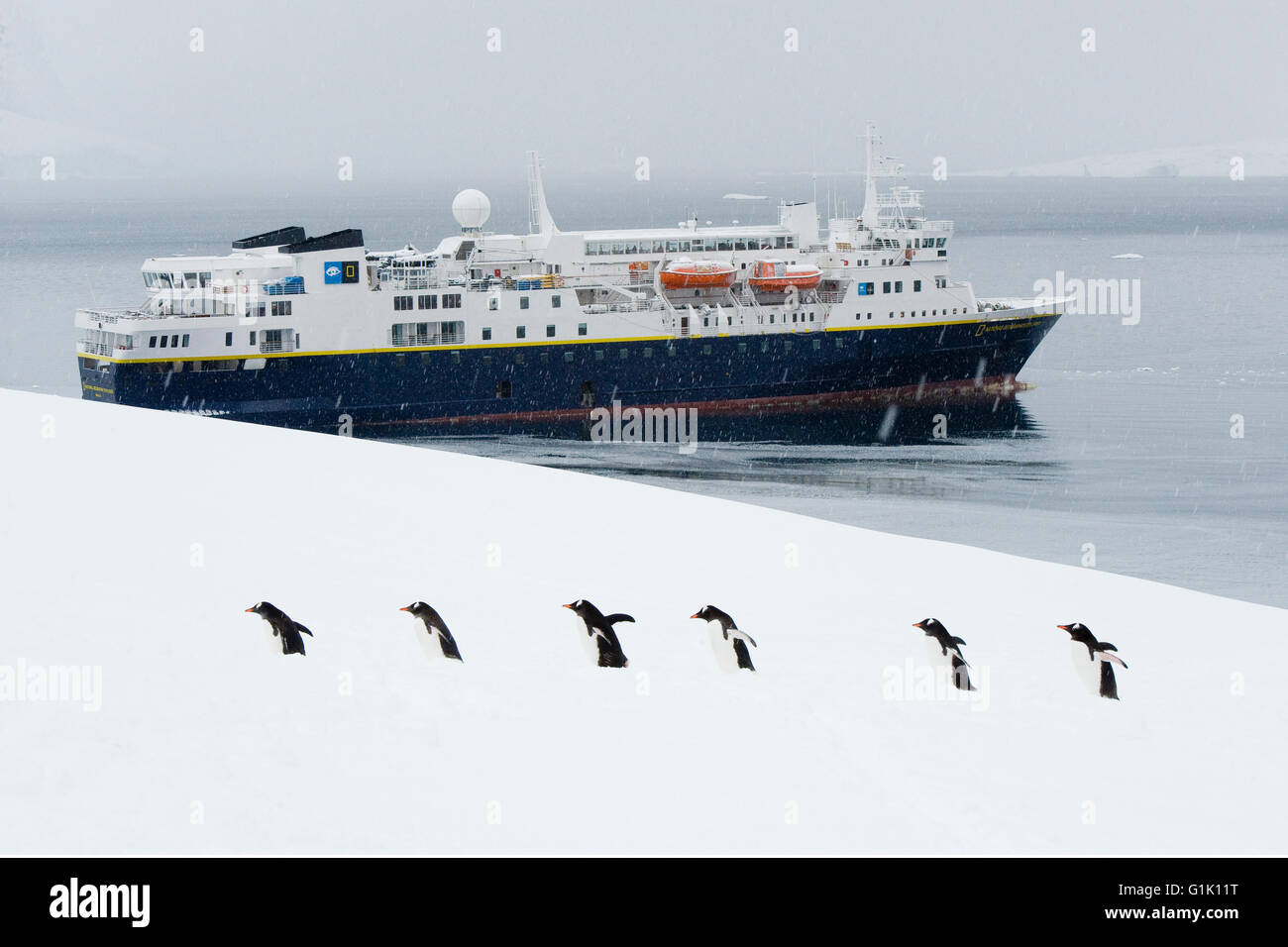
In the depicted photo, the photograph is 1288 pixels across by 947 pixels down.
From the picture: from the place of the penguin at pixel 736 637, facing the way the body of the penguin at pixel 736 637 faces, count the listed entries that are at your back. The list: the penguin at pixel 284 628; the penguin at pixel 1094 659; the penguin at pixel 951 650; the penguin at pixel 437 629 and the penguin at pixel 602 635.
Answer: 2

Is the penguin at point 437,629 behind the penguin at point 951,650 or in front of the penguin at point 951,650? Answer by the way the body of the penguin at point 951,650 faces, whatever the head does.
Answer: in front

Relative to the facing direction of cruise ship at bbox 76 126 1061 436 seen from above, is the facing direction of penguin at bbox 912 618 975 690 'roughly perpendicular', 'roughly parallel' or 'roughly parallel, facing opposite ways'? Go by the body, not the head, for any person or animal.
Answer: roughly parallel, facing opposite ways

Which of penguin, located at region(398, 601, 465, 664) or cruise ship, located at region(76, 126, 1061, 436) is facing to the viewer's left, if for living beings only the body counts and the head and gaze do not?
the penguin

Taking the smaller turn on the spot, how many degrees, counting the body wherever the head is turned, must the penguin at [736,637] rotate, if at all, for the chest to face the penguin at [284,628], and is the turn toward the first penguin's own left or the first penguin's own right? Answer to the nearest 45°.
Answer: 0° — it already faces it

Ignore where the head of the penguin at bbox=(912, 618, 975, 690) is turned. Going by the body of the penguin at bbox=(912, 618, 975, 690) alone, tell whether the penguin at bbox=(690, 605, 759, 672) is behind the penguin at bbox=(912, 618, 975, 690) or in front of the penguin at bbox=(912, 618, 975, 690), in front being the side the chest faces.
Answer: in front

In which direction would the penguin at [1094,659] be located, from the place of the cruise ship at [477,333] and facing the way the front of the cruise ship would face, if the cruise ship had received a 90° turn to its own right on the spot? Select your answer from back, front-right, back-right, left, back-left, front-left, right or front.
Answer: front

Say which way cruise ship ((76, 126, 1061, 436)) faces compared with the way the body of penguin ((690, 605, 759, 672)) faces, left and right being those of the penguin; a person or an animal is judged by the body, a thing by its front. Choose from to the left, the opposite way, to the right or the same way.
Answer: the opposite way

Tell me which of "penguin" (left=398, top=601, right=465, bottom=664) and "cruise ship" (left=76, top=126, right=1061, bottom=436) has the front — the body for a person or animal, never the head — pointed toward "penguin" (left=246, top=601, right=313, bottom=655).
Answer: "penguin" (left=398, top=601, right=465, bottom=664)

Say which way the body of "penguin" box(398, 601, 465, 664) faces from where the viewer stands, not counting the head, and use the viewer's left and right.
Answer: facing to the left of the viewer

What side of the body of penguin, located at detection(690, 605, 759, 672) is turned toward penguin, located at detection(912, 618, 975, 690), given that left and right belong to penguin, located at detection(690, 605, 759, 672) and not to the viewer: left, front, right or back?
back

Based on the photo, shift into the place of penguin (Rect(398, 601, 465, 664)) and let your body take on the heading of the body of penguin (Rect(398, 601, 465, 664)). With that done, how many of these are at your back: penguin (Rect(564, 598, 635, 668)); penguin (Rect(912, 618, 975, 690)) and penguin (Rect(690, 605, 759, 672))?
3

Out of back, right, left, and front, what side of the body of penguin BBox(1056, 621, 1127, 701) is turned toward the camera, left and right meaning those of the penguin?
left

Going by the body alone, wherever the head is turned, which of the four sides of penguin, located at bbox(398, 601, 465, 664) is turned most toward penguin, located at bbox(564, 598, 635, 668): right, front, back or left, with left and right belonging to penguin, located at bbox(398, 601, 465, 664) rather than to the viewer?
back

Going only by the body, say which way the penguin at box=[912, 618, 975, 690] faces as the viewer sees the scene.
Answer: to the viewer's left

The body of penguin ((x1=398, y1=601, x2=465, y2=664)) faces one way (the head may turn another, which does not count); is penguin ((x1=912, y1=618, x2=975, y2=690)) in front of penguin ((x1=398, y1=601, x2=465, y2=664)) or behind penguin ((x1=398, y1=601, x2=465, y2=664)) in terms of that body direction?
behind

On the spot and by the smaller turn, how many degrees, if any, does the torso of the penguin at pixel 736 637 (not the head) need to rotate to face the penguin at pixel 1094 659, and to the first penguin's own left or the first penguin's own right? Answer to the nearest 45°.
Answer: approximately 180°

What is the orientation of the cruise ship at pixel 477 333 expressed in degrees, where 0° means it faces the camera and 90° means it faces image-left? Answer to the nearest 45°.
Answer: approximately 270°

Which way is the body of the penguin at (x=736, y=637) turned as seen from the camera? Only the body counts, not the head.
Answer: to the viewer's left

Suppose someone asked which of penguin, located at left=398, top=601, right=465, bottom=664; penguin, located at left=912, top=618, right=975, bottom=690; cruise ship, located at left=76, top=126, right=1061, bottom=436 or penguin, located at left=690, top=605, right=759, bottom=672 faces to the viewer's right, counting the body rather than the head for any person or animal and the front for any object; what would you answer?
the cruise ship
